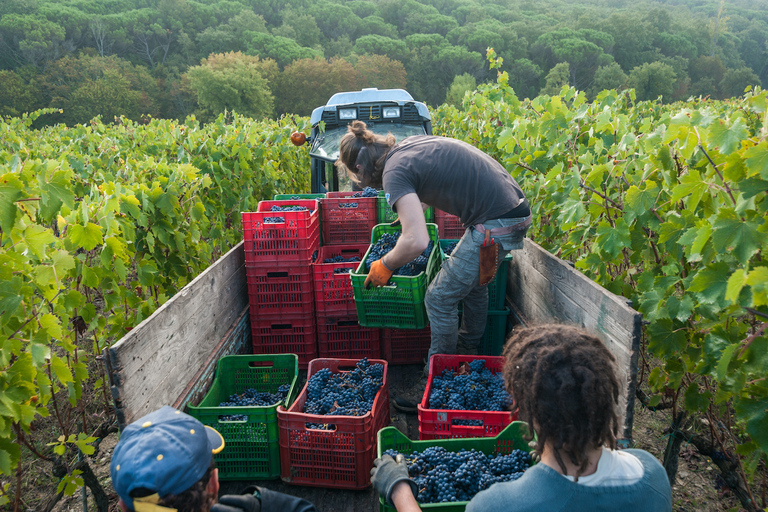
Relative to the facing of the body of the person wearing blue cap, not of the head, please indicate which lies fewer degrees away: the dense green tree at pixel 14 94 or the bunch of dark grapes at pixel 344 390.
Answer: the bunch of dark grapes

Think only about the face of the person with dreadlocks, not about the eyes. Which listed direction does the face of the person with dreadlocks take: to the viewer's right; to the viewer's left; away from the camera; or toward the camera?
away from the camera

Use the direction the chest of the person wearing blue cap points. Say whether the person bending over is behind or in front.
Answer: in front

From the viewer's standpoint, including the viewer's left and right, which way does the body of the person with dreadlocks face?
facing away from the viewer and to the left of the viewer

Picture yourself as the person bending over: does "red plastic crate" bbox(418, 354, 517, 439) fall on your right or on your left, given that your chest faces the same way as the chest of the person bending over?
on your left

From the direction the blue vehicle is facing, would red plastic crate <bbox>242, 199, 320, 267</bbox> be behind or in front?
behind

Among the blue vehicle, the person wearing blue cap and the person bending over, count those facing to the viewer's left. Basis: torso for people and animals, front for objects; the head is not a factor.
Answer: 1

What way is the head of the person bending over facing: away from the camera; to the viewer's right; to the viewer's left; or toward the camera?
to the viewer's left

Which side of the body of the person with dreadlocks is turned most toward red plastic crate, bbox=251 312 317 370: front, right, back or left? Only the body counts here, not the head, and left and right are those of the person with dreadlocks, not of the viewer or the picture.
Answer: front

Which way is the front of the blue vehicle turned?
away from the camera

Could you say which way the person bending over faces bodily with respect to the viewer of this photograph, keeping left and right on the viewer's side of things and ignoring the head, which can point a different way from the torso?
facing to the left of the viewer

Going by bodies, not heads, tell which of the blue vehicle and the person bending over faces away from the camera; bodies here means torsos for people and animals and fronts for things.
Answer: the blue vehicle

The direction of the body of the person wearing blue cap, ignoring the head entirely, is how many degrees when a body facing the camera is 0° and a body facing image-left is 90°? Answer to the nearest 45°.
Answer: approximately 225°

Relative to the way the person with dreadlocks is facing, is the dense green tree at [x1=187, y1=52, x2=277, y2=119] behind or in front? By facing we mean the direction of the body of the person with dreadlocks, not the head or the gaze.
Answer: in front

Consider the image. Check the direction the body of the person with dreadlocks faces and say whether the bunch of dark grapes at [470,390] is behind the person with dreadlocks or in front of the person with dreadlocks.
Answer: in front
